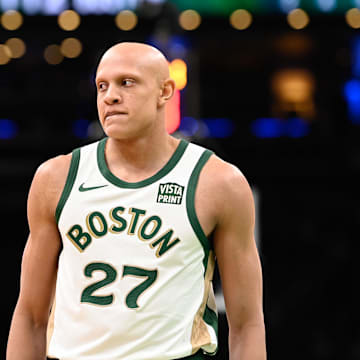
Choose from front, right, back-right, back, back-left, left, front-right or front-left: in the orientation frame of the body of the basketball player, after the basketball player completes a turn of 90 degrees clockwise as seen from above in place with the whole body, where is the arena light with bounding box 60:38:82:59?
right

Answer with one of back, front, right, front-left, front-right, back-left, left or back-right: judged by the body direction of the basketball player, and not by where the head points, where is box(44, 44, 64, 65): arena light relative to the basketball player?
back

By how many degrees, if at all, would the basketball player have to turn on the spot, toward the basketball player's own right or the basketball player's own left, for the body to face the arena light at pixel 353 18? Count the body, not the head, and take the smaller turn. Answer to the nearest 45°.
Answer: approximately 180°

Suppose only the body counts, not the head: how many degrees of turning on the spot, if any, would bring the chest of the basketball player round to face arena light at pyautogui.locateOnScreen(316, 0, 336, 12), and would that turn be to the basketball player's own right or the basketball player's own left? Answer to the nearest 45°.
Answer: approximately 180°

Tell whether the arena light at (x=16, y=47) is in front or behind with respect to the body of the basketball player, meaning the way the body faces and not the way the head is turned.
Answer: behind

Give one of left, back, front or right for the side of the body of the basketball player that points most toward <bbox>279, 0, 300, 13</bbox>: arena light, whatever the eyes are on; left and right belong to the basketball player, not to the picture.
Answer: back

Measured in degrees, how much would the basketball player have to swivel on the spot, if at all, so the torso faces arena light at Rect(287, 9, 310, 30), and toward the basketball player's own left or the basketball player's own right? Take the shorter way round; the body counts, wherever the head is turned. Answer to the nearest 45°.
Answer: approximately 180°

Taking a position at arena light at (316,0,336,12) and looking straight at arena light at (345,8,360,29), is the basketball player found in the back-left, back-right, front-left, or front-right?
back-right

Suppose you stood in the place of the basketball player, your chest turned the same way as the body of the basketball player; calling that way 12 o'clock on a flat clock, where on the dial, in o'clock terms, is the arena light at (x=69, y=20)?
The arena light is roughly at 6 o'clock from the basketball player.

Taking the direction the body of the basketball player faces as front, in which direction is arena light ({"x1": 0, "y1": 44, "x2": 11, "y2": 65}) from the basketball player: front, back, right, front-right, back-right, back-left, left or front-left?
back

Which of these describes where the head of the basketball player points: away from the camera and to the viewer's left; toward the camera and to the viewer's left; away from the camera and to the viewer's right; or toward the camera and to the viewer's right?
toward the camera and to the viewer's left

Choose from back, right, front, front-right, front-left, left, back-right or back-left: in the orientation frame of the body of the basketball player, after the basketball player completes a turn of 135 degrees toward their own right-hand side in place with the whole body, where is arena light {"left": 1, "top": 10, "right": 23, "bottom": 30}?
front-right

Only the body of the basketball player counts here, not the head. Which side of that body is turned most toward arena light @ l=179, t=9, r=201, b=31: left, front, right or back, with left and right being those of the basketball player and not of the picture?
back

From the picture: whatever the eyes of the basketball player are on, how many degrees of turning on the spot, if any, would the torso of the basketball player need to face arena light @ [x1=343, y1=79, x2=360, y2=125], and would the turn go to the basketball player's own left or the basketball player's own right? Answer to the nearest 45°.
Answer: approximately 180°

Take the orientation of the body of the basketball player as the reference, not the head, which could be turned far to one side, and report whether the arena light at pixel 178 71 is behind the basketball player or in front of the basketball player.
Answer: behind

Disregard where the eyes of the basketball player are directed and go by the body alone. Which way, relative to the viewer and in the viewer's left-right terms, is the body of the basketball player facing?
facing the viewer
